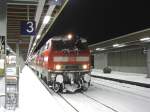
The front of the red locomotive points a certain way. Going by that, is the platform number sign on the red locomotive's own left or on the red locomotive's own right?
on the red locomotive's own right

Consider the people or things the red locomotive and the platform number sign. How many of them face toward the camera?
2

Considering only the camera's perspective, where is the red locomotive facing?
facing the viewer

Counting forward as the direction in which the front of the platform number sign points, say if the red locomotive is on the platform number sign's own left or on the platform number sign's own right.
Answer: on the platform number sign's own left
